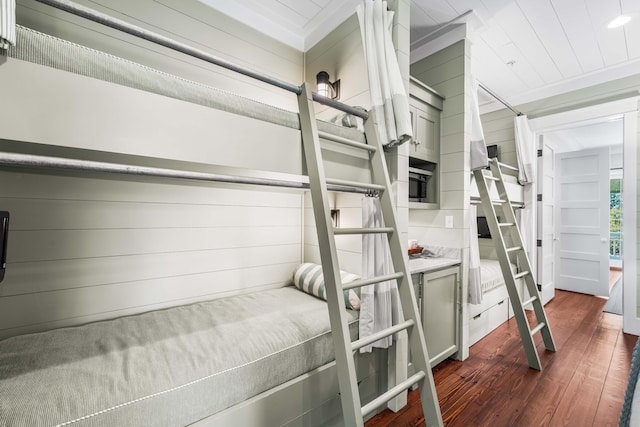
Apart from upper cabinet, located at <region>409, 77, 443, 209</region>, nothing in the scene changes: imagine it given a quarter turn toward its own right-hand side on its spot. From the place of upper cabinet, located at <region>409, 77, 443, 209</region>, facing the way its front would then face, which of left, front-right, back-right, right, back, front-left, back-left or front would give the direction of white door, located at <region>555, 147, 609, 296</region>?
back

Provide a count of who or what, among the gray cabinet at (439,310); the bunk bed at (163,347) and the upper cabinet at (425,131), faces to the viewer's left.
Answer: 0

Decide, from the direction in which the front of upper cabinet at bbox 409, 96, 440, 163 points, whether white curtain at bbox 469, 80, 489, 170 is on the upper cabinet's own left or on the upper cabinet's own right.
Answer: on the upper cabinet's own left

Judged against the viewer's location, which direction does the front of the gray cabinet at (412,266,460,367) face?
facing the viewer and to the right of the viewer

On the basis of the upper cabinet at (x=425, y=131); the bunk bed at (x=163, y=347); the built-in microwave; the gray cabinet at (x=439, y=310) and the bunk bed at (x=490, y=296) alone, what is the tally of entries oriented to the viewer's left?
0

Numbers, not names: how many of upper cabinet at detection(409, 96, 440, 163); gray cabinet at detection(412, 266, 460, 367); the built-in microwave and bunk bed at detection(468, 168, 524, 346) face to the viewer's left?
0

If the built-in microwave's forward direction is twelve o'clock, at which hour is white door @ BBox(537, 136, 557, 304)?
The white door is roughly at 9 o'clock from the built-in microwave.

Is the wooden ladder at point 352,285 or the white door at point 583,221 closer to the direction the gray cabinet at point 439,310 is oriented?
the wooden ladder

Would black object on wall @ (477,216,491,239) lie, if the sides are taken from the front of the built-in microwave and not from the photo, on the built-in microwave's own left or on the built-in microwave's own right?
on the built-in microwave's own left

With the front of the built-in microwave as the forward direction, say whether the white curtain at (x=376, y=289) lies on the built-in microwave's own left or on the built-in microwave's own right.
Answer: on the built-in microwave's own right
